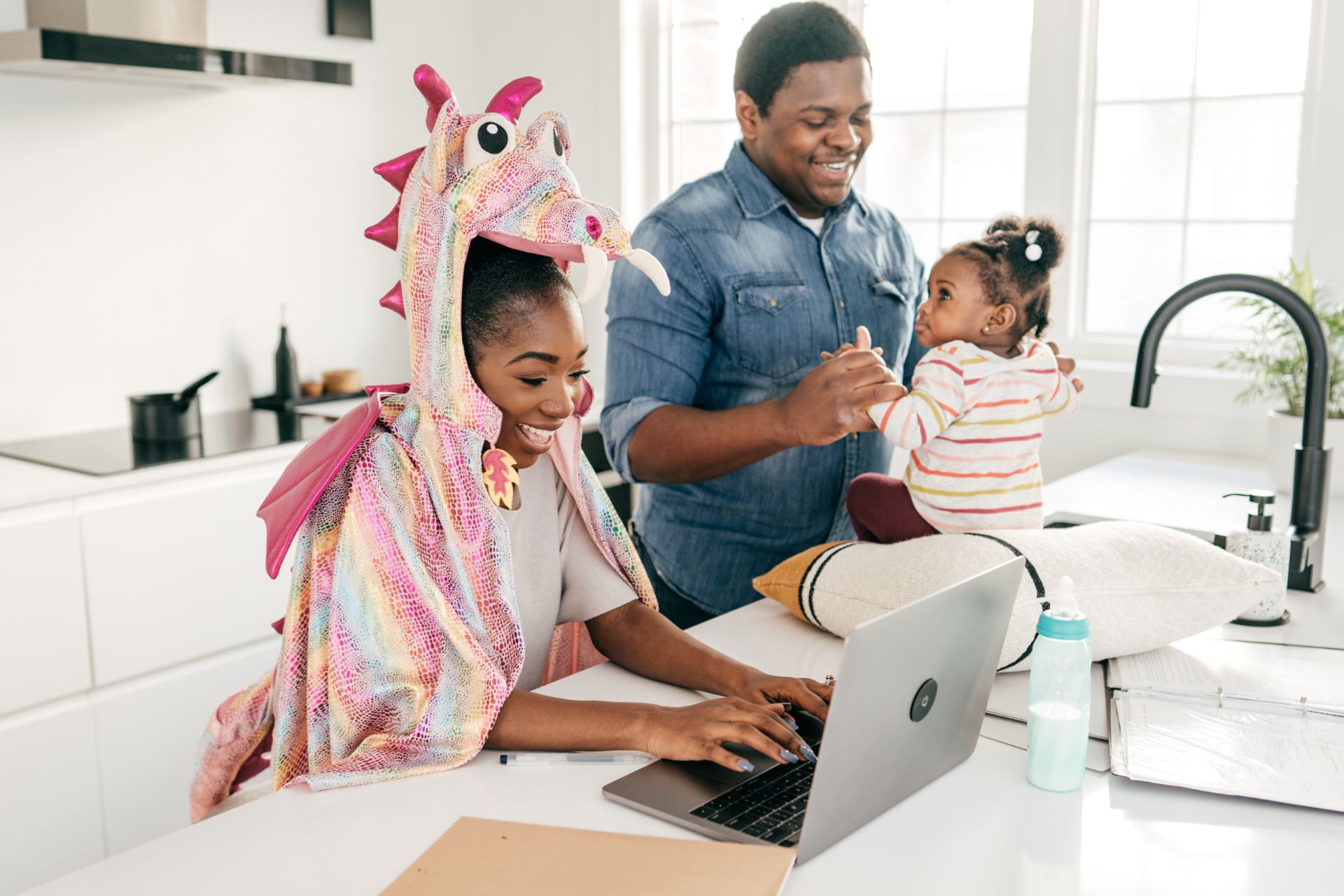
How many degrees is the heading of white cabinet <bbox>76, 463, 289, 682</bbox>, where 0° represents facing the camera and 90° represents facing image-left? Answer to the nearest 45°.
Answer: approximately 315°

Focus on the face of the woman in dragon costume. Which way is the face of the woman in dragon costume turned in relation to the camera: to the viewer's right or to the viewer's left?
to the viewer's right

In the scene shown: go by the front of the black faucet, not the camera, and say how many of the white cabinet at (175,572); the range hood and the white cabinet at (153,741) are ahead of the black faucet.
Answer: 3

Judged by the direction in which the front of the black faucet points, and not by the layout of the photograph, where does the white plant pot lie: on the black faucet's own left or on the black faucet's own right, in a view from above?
on the black faucet's own right

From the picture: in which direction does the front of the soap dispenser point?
to the viewer's left

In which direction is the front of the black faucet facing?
to the viewer's left

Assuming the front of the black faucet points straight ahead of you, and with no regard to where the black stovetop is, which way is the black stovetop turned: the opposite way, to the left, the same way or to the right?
the opposite way

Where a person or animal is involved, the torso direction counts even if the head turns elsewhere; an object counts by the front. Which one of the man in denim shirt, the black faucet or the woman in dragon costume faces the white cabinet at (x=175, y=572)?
the black faucet

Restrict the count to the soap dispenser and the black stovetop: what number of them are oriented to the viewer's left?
1

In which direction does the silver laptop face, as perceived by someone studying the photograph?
facing away from the viewer and to the left of the viewer

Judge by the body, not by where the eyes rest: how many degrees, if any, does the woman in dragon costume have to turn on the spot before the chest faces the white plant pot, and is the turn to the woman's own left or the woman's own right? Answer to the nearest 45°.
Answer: approximately 90° to the woman's own left
